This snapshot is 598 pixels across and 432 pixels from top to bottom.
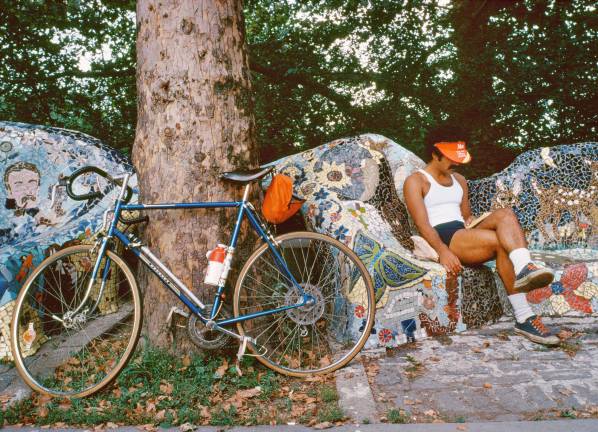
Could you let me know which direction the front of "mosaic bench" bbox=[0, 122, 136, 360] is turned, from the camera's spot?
facing the viewer and to the right of the viewer

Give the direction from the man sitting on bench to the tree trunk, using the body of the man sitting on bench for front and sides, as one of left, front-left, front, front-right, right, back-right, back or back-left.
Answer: right

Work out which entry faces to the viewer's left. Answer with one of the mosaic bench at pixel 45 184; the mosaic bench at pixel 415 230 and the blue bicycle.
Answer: the blue bicycle

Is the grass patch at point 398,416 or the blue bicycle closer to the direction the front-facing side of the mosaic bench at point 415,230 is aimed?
the grass patch

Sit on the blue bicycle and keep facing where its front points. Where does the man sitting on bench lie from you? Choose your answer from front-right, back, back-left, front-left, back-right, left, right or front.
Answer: back

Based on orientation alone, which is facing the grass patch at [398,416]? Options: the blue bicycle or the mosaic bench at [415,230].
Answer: the mosaic bench

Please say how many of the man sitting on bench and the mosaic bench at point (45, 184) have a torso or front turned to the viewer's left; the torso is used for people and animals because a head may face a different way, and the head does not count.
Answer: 0

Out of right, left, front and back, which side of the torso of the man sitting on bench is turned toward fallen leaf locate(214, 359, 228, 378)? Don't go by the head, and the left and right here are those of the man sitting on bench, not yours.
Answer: right

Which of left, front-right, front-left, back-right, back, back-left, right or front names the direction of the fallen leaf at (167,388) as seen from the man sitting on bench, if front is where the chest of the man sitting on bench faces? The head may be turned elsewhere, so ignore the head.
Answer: right

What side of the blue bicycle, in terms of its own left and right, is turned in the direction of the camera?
left

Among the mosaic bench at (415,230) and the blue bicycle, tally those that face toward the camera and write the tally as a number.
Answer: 1

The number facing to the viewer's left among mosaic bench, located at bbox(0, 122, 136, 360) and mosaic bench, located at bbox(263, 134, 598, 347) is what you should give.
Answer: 0

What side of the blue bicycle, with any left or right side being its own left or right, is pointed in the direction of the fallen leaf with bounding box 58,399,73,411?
front

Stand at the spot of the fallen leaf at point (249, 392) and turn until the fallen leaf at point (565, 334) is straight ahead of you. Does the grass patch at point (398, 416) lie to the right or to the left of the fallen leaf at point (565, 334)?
right

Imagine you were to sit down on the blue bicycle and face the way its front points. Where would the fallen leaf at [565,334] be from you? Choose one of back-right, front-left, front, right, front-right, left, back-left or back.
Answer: back

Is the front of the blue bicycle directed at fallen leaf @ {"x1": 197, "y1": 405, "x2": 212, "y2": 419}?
no

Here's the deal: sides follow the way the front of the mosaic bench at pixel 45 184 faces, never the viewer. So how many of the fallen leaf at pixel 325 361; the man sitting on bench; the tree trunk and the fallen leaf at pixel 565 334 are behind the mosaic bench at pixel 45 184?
0

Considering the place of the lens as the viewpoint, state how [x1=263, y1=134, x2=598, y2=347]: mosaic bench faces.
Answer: facing the viewer

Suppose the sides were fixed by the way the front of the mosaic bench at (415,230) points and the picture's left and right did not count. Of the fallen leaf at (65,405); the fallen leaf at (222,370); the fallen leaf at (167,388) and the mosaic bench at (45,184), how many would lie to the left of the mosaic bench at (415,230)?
0
